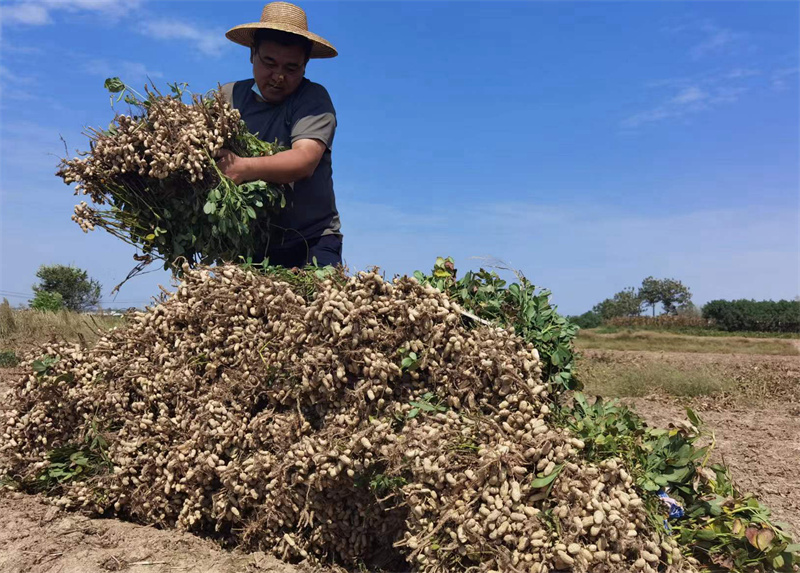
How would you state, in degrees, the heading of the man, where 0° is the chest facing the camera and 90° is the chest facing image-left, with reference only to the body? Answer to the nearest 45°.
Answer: approximately 45°

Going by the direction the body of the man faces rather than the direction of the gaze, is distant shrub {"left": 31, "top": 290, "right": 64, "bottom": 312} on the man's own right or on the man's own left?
on the man's own right

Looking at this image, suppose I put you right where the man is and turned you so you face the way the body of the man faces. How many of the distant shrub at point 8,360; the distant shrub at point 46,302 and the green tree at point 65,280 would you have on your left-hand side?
0

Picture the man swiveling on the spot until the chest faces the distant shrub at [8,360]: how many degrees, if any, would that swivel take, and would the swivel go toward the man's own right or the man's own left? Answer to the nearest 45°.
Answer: approximately 90° to the man's own right

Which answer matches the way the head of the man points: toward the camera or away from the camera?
toward the camera

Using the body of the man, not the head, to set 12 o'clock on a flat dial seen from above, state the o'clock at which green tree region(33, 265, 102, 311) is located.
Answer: The green tree is roughly at 4 o'clock from the man.

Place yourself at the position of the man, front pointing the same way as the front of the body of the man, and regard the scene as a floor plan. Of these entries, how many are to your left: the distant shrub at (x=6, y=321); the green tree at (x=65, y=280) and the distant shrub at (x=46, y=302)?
0

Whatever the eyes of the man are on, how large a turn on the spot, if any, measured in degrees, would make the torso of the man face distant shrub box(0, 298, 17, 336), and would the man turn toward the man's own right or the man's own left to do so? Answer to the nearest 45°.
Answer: approximately 90° to the man's own right

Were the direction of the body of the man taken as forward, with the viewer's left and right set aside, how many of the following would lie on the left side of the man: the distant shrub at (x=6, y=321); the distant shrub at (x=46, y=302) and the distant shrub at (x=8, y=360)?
0
